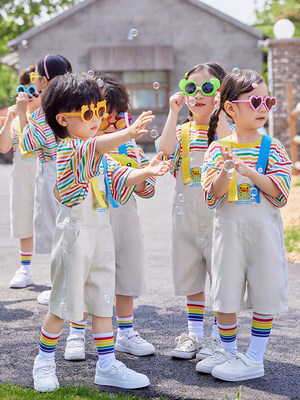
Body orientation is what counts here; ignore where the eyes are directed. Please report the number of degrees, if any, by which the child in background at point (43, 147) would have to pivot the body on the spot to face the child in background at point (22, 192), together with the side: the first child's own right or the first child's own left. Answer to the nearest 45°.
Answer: approximately 90° to the first child's own right

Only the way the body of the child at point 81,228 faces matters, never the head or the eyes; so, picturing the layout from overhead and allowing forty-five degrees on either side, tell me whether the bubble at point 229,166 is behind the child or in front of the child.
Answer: in front

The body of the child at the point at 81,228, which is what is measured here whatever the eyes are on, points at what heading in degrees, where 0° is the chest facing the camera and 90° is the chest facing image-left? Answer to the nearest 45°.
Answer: approximately 315°

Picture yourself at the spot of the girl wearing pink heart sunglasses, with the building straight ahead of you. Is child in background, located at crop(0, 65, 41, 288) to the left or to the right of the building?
left

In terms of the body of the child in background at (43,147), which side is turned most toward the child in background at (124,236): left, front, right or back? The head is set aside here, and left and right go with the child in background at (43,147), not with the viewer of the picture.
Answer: left

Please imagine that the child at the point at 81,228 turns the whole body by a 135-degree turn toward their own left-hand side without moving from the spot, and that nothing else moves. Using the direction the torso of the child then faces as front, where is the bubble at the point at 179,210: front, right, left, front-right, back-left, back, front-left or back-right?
front-right

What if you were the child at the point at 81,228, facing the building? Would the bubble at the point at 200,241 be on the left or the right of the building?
right
